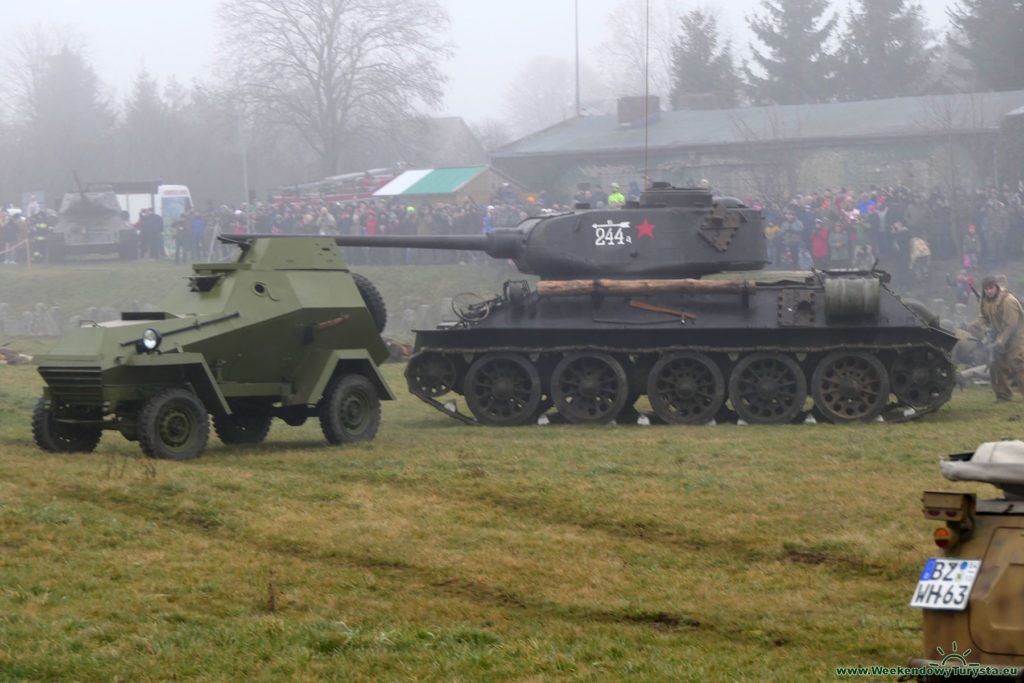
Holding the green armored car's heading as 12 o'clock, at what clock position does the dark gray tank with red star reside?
The dark gray tank with red star is roughly at 7 o'clock from the green armored car.

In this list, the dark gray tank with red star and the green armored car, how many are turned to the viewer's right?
0

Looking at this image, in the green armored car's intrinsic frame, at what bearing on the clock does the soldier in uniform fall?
The soldier in uniform is roughly at 7 o'clock from the green armored car.

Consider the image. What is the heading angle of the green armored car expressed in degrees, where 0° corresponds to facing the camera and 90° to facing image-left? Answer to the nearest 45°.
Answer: approximately 45°

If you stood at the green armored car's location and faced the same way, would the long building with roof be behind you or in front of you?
behind

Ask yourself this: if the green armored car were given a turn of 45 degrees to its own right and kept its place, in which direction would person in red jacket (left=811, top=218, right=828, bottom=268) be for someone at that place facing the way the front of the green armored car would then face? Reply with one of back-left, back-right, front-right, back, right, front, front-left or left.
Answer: back-right

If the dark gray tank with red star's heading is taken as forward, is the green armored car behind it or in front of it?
in front

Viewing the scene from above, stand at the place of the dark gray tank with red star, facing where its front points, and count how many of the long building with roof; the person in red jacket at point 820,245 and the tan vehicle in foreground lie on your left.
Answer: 1

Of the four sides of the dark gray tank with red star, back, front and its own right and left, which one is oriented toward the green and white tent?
right

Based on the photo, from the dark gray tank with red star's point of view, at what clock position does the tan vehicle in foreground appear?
The tan vehicle in foreground is roughly at 9 o'clock from the dark gray tank with red star.

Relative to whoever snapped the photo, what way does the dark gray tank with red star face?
facing to the left of the viewer

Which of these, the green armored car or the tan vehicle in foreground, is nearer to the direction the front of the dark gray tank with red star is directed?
the green armored car

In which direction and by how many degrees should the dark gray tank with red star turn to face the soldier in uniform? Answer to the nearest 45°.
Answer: approximately 180°
